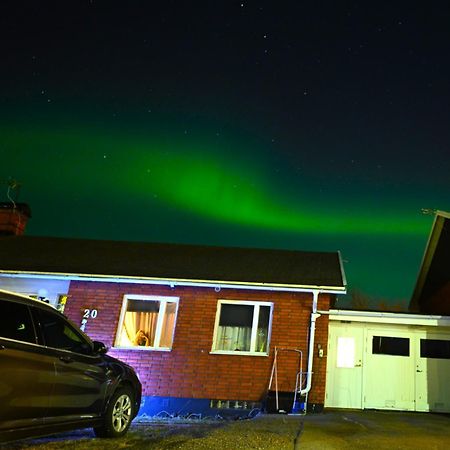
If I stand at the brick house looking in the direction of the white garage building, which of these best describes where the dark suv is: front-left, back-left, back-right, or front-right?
back-right

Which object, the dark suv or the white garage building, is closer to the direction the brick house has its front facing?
the dark suv

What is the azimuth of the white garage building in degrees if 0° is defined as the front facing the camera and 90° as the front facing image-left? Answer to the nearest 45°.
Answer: approximately 0°

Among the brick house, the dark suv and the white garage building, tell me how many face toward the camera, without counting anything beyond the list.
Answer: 2

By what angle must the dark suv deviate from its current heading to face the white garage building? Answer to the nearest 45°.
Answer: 0° — it already faces it

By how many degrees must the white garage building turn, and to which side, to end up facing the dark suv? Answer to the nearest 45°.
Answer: approximately 45° to its right

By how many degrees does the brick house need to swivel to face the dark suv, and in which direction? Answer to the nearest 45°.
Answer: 0° — it already faces it

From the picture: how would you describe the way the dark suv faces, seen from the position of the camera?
facing away from the viewer and to the right of the viewer

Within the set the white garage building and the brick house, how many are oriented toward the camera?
2

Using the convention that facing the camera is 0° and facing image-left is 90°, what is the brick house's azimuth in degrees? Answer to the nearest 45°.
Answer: approximately 0°

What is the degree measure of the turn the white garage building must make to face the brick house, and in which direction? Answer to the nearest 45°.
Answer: approximately 45° to its right

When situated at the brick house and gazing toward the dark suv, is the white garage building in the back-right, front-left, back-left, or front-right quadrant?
back-left

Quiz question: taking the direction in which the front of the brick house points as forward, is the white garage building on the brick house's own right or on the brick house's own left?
on the brick house's own left
